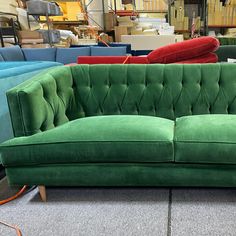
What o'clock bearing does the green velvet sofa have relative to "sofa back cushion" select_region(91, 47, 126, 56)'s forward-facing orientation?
The green velvet sofa is roughly at 12 o'clock from the sofa back cushion.

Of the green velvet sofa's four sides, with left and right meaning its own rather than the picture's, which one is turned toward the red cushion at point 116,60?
back

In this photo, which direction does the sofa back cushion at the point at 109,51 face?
toward the camera

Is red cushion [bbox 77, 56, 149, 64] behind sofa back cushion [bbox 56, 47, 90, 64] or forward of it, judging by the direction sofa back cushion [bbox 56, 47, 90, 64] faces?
forward

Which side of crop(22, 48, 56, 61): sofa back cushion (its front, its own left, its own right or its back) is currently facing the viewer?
front

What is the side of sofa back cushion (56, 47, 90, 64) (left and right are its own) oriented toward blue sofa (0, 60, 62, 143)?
front

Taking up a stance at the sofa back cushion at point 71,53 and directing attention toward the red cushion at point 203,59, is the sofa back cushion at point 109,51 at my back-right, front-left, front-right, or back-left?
front-left

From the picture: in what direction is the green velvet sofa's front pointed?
toward the camera

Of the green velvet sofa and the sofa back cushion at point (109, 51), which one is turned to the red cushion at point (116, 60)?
the sofa back cushion

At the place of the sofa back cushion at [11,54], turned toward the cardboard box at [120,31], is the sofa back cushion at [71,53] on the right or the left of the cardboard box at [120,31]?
right

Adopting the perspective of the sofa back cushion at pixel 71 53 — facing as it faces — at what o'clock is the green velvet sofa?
The green velvet sofa is roughly at 12 o'clock from the sofa back cushion.

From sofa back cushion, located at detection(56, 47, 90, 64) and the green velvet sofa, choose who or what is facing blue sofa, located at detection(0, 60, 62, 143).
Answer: the sofa back cushion
